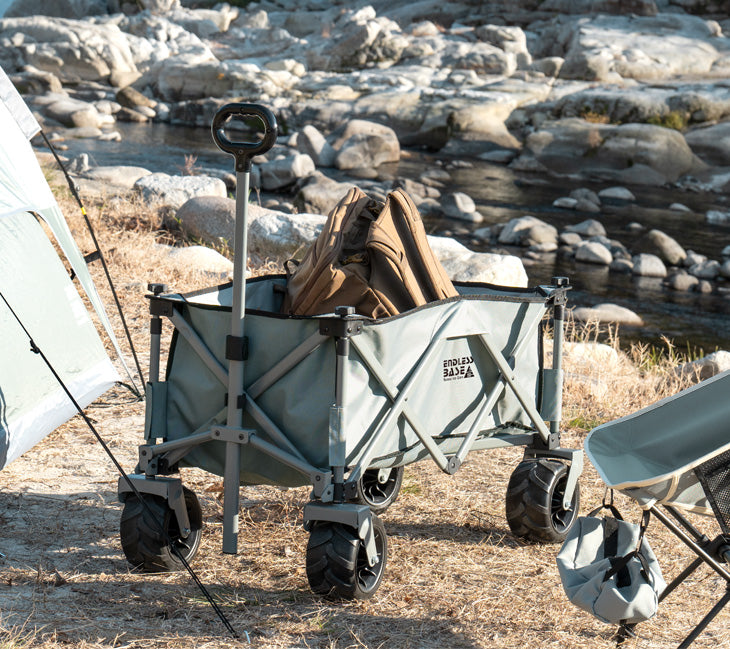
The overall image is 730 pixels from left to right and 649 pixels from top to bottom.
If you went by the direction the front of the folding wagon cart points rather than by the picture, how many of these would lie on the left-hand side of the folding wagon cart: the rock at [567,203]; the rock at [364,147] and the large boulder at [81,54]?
0

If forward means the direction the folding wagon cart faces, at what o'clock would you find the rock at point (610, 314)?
The rock is roughly at 5 o'clock from the folding wagon cart.

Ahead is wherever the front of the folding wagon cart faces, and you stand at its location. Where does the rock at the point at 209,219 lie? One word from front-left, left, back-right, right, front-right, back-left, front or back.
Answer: back-right

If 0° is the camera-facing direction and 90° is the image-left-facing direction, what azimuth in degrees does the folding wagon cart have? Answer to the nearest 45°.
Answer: approximately 45°

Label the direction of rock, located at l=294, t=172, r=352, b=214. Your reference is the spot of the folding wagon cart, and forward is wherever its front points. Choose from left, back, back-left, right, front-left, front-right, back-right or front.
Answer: back-right

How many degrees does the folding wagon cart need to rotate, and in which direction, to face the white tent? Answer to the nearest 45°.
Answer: approximately 90° to its right

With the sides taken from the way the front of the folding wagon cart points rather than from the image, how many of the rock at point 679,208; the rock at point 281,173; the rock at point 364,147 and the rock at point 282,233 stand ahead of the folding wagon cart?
0

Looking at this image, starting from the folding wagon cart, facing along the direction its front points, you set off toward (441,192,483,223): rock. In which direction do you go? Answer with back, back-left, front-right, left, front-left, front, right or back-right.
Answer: back-right

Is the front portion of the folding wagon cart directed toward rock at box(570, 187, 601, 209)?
no

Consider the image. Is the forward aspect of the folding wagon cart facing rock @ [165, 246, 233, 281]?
no

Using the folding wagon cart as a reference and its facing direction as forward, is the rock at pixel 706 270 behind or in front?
behind

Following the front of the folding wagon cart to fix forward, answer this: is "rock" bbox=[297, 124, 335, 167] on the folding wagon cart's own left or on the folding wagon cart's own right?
on the folding wagon cart's own right

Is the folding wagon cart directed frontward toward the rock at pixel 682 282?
no

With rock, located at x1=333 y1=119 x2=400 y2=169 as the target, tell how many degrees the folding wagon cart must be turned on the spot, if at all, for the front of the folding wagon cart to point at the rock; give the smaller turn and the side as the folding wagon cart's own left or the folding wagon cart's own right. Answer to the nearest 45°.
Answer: approximately 135° to the folding wagon cart's own right

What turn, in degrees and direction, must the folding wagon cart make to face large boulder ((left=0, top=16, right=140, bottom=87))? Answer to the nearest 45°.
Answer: approximately 135° to its right
